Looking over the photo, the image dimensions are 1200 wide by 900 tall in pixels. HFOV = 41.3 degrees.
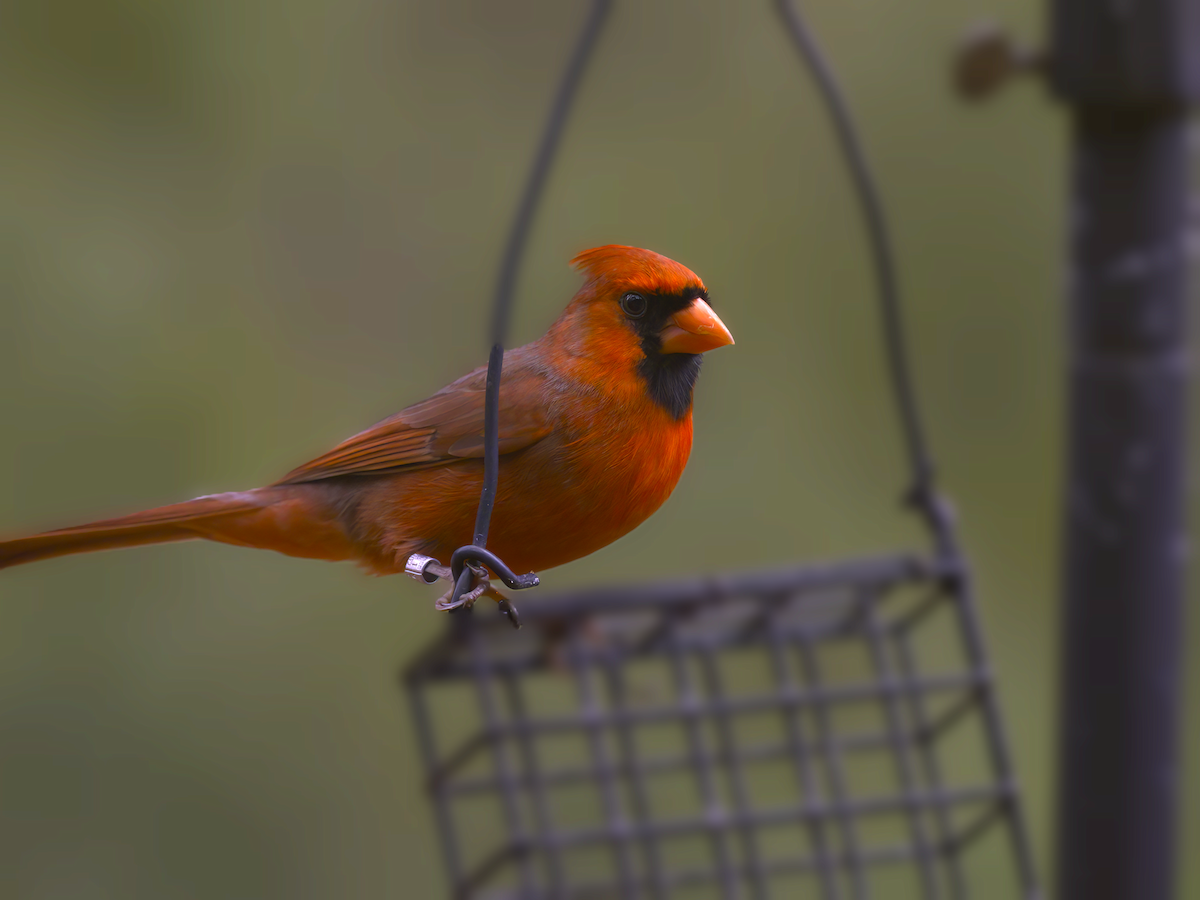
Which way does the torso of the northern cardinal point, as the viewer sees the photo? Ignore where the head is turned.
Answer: to the viewer's right

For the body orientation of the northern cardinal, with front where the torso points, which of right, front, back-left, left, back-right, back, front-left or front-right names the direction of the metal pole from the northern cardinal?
front-left
